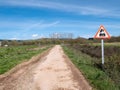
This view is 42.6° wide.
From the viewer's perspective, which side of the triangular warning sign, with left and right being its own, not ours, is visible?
front
